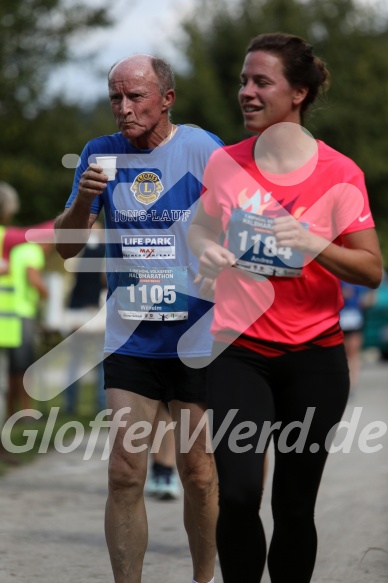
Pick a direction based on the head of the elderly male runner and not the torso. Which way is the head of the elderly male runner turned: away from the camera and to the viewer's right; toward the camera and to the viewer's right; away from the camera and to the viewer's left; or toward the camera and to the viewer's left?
toward the camera and to the viewer's left

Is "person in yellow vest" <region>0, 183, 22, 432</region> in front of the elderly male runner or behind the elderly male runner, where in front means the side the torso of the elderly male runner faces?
behind

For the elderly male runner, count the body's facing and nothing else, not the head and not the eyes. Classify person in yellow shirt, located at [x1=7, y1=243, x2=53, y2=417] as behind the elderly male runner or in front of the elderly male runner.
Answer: behind

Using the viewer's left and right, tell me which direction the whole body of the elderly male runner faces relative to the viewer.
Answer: facing the viewer
